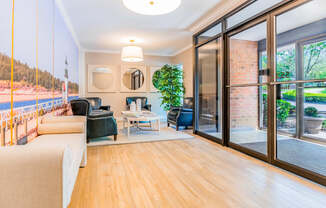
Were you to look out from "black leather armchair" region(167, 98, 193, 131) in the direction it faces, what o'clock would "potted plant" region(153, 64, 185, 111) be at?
The potted plant is roughly at 4 o'clock from the black leather armchair.

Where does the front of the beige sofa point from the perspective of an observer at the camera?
facing to the right of the viewer

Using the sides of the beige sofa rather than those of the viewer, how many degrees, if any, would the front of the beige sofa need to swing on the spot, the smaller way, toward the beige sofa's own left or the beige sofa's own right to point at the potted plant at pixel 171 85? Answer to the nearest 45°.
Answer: approximately 45° to the beige sofa's own left

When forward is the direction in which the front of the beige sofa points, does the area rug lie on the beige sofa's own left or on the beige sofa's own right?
on the beige sofa's own left

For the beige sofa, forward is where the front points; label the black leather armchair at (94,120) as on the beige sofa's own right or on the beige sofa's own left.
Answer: on the beige sofa's own left

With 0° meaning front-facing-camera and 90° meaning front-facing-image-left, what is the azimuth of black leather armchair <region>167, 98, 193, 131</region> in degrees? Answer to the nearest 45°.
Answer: approximately 45°

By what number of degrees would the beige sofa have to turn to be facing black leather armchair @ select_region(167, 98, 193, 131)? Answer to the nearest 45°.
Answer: approximately 45° to its left

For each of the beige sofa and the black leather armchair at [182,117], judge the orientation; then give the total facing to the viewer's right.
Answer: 1

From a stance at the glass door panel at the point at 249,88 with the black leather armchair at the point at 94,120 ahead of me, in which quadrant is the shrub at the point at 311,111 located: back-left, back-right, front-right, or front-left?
back-right

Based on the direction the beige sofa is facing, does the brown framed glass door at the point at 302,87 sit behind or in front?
in front

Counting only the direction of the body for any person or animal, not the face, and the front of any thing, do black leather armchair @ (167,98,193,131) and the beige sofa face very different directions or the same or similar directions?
very different directions
